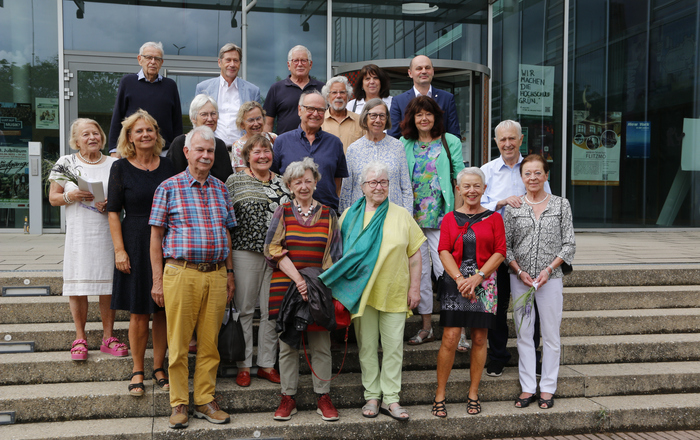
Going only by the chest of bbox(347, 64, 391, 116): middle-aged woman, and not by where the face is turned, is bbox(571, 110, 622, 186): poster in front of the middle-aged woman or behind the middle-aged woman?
behind

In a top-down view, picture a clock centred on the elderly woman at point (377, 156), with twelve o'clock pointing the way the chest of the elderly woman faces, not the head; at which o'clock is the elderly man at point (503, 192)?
The elderly man is roughly at 9 o'clock from the elderly woman.

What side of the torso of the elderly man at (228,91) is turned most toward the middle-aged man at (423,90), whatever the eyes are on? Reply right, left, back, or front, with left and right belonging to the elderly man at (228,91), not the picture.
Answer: left

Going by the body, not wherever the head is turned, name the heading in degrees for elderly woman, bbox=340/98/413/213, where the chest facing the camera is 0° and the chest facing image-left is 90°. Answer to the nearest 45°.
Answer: approximately 0°

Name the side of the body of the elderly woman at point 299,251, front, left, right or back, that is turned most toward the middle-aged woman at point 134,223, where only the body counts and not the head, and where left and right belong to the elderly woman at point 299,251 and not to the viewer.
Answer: right

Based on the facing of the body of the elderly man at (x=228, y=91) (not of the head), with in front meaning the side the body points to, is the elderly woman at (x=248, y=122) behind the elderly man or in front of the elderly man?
in front

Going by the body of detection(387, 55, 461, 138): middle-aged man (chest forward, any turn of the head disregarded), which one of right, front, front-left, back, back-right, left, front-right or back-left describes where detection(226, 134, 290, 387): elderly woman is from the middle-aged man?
front-right

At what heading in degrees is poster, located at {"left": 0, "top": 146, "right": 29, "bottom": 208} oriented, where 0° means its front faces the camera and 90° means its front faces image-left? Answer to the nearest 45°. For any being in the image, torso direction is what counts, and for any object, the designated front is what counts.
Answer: approximately 0°
